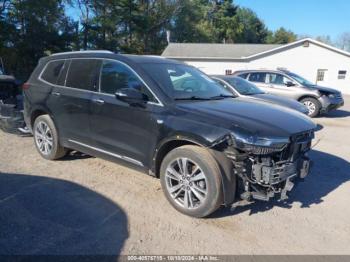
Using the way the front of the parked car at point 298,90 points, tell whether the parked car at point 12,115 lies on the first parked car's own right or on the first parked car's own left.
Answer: on the first parked car's own right

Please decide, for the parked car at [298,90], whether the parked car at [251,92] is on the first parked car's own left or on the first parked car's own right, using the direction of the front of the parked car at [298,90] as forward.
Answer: on the first parked car's own right

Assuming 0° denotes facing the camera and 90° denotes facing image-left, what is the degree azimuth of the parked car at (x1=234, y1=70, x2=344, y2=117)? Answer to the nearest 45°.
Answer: approximately 315°

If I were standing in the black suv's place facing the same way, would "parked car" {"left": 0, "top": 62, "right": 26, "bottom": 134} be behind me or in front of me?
behind

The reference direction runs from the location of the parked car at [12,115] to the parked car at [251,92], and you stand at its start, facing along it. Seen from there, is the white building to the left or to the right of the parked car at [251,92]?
left

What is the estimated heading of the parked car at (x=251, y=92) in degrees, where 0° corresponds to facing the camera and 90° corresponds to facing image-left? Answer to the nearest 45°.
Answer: approximately 315°

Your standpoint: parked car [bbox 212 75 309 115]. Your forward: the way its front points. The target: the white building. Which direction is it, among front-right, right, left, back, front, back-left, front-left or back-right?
back-left

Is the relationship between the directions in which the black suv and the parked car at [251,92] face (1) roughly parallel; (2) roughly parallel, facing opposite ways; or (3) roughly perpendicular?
roughly parallel

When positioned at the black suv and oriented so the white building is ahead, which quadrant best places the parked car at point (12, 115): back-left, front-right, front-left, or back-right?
front-left

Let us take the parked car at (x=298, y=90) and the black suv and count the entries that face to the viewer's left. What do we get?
0
